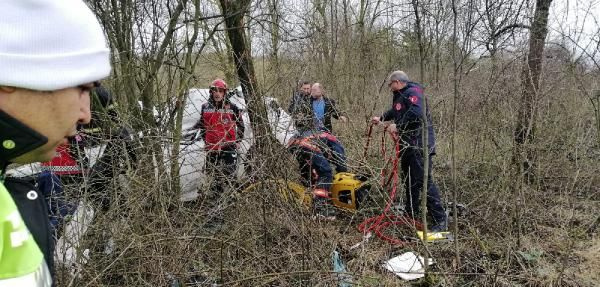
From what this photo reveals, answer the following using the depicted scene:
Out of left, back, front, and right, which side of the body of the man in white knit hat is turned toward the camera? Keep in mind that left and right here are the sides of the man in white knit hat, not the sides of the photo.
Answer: right

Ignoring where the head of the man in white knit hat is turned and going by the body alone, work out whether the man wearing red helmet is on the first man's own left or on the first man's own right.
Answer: on the first man's own left

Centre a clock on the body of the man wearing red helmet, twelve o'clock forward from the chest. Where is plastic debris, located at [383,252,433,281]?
The plastic debris is roughly at 10 o'clock from the man wearing red helmet.

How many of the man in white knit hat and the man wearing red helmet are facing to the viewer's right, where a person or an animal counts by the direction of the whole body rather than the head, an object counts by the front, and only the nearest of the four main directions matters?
1

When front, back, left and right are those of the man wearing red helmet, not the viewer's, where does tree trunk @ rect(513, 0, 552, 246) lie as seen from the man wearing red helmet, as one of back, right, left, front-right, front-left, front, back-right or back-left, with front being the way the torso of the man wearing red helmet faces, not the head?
left

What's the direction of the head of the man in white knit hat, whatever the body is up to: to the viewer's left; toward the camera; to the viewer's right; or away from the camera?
to the viewer's right

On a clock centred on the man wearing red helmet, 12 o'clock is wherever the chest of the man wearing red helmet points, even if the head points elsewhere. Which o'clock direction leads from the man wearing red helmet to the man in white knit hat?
The man in white knit hat is roughly at 12 o'clock from the man wearing red helmet.

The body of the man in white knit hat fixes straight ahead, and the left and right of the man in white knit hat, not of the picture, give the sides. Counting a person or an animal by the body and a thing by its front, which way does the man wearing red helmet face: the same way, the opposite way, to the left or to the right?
to the right

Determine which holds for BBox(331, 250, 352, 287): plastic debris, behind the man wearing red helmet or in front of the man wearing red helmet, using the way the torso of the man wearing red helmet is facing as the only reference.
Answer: in front

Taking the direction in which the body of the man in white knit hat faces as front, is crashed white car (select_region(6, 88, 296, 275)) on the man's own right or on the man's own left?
on the man's own left
